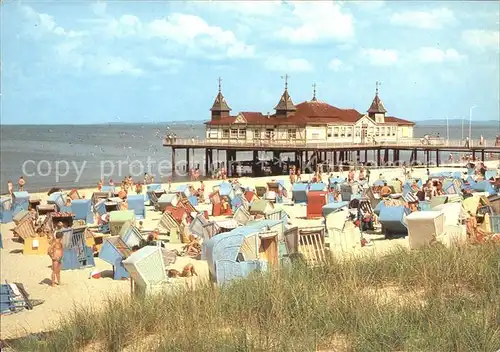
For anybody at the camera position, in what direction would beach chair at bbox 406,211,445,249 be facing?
facing away from the viewer and to the right of the viewer

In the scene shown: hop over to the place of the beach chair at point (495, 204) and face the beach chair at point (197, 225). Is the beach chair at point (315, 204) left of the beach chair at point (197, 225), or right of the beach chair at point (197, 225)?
right

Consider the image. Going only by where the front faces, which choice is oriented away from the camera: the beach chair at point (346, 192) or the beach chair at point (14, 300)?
the beach chair at point (346, 192)

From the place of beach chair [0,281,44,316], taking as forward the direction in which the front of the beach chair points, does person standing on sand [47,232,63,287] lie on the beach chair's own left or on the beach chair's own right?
on the beach chair's own left

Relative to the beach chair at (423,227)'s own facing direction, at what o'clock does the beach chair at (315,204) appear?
the beach chair at (315,204) is roughly at 10 o'clock from the beach chair at (423,227).

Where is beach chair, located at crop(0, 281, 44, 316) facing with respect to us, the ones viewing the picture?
facing the viewer and to the right of the viewer

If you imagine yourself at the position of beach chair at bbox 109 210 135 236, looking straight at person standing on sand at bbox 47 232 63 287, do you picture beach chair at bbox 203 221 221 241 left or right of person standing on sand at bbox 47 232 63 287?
left

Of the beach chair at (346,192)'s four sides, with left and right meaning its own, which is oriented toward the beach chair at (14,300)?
back

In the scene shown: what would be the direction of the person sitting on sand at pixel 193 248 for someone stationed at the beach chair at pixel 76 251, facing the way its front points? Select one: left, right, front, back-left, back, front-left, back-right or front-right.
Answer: front-left
